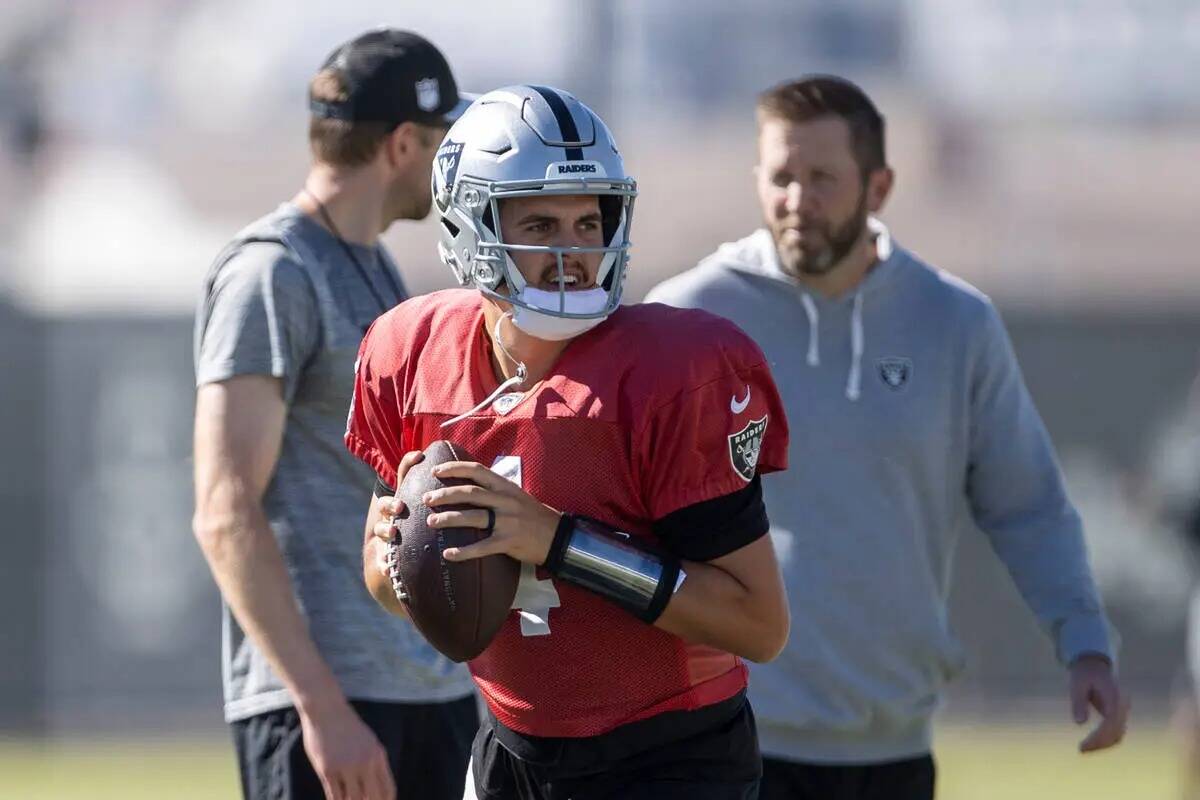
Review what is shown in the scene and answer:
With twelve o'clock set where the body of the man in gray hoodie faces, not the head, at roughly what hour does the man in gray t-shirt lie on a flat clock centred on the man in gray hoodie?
The man in gray t-shirt is roughly at 2 o'clock from the man in gray hoodie.

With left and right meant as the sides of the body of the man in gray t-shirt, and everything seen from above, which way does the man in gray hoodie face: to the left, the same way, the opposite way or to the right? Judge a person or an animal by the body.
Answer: to the right

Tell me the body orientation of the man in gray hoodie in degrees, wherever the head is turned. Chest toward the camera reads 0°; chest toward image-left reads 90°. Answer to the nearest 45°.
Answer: approximately 0°

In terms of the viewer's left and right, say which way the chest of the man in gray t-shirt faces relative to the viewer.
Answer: facing to the right of the viewer

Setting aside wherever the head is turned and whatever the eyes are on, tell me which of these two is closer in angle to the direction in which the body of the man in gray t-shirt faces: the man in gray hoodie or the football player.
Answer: the man in gray hoodie

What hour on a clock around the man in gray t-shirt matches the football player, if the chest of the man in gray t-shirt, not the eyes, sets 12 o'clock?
The football player is roughly at 2 o'clock from the man in gray t-shirt.

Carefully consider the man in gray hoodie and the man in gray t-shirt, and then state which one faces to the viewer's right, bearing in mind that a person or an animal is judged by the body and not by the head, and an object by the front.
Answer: the man in gray t-shirt

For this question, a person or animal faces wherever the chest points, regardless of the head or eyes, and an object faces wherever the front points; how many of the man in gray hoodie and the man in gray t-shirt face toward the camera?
1

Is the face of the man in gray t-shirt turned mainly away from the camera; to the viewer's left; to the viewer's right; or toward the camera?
to the viewer's right

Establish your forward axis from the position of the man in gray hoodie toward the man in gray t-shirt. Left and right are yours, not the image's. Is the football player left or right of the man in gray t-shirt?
left
